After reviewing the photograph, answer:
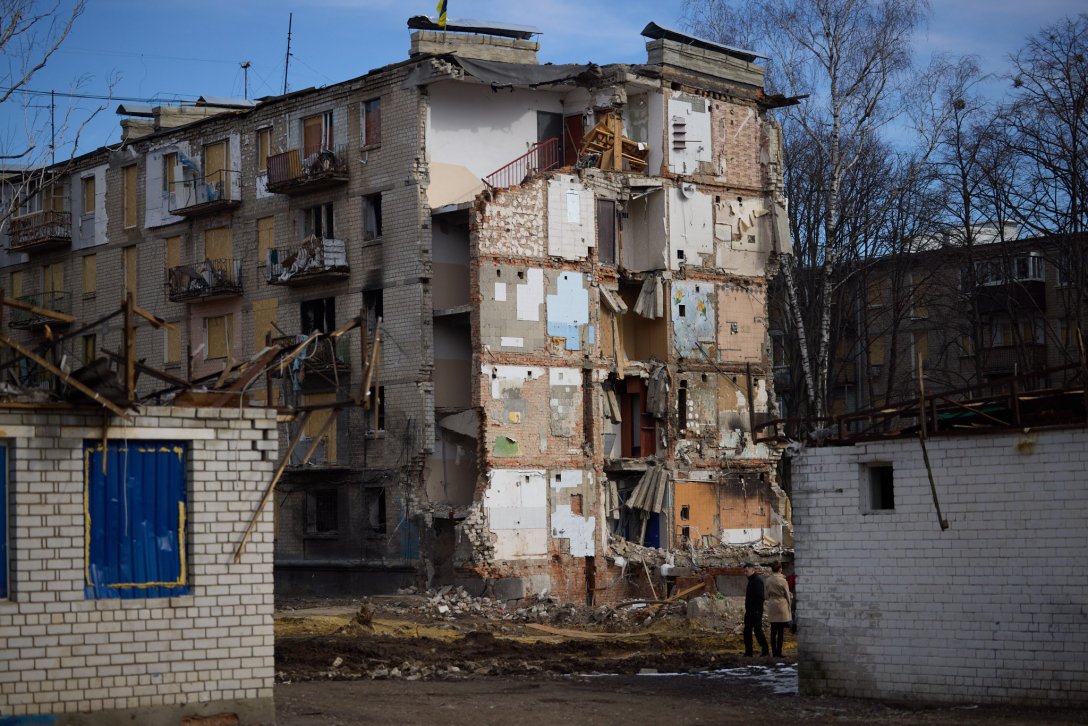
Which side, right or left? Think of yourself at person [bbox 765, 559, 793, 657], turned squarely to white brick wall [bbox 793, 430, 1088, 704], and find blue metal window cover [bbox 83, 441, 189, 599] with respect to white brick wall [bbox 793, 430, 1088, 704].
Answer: right

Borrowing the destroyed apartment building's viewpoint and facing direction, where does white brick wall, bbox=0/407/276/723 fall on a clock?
The white brick wall is roughly at 11 o'clock from the destroyed apartment building.

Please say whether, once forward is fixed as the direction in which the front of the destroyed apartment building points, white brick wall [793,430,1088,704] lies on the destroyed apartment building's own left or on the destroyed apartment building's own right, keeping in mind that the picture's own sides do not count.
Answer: on the destroyed apartment building's own left

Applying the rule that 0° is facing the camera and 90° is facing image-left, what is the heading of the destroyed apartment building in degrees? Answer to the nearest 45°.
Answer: approximately 45°

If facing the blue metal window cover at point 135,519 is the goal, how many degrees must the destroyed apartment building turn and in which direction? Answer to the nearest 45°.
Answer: approximately 45° to its left

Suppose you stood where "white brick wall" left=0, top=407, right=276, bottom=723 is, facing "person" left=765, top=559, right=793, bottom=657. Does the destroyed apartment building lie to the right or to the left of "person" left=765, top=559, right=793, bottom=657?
left

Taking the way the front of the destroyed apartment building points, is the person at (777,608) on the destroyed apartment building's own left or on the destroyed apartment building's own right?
on the destroyed apartment building's own left
